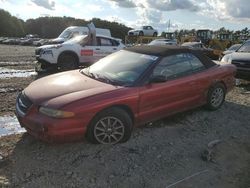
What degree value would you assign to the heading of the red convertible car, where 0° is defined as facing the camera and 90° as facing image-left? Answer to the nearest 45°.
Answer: approximately 45°

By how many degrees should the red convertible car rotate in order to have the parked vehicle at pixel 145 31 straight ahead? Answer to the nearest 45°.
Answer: approximately 135° to its right

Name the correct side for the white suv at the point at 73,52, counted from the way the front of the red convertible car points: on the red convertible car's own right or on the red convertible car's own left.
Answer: on the red convertible car's own right

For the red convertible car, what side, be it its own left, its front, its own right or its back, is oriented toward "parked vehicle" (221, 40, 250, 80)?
back
